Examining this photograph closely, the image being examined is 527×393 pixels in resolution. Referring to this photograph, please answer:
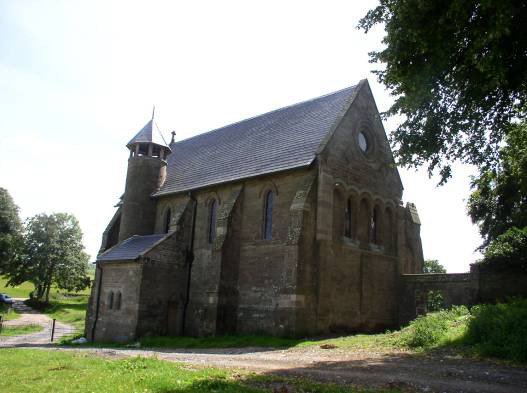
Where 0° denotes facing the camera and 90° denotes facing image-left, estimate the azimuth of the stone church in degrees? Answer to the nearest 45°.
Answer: approximately 315°

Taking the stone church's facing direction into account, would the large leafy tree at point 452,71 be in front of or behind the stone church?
in front

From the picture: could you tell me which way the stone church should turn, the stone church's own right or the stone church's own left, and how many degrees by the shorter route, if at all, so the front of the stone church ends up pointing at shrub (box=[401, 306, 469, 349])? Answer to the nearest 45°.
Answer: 0° — it already faces it

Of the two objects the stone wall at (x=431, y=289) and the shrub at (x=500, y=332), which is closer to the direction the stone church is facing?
the shrub

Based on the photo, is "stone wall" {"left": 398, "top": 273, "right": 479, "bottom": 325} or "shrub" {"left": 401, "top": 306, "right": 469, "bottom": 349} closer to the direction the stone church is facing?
the shrub
